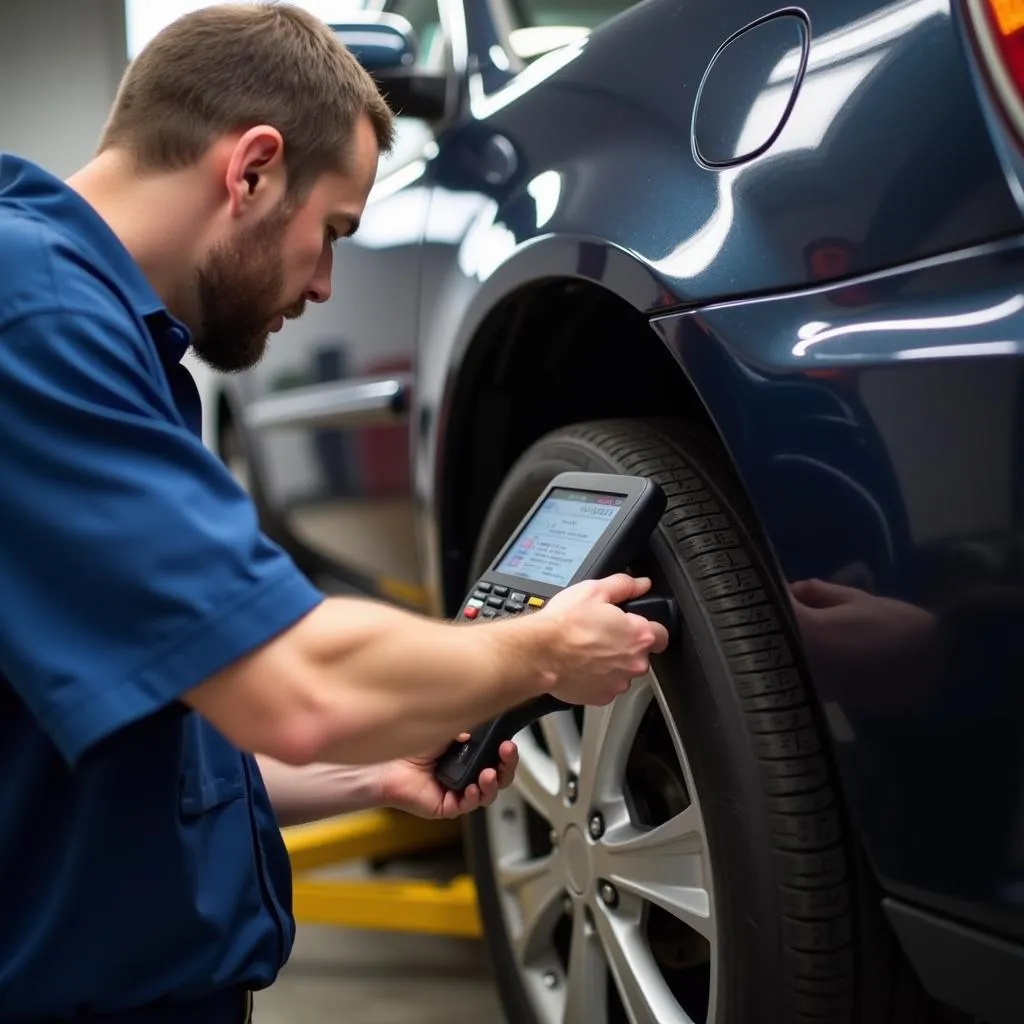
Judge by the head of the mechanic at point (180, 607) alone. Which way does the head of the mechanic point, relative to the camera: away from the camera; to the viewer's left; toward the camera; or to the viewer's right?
to the viewer's right

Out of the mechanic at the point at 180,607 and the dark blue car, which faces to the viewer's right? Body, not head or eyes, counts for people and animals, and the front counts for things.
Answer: the mechanic

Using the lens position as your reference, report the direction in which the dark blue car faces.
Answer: facing away from the viewer and to the left of the viewer

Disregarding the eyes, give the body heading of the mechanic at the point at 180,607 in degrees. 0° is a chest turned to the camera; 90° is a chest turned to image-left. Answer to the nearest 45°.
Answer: approximately 270°

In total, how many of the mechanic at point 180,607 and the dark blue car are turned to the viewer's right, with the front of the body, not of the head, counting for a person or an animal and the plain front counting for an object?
1
